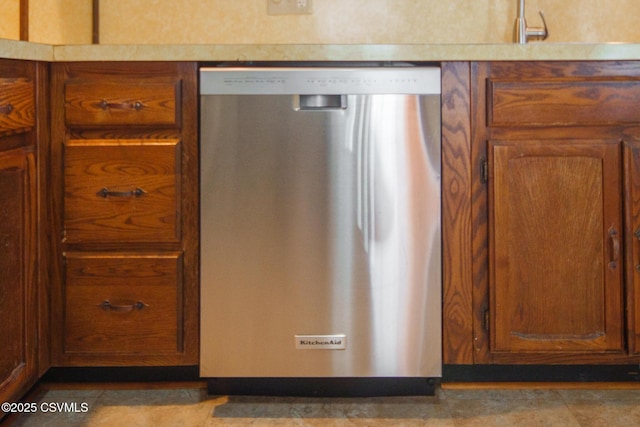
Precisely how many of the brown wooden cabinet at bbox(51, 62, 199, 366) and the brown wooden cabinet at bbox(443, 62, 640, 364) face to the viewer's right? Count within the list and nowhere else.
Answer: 0

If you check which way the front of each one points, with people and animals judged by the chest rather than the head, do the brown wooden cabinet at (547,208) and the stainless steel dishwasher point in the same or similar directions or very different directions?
same or similar directions

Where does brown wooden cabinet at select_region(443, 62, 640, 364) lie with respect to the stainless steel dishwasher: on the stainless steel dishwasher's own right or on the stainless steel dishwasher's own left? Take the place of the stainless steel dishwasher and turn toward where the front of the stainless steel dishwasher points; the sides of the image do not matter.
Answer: on the stainless steel dishwasher's own left

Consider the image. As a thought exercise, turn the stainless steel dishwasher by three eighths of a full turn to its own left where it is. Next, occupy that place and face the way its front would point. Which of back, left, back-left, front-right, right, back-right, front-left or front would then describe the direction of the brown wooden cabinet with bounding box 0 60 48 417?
back-left

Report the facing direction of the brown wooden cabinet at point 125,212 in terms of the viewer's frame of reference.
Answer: facing the viewer

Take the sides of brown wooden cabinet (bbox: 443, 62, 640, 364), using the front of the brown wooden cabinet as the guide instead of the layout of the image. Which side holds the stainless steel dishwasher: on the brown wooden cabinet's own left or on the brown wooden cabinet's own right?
on the brown wooden cabinet's own right

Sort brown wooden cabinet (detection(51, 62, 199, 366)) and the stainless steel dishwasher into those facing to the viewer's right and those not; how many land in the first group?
0

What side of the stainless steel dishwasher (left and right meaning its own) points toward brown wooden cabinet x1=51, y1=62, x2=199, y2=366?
right
